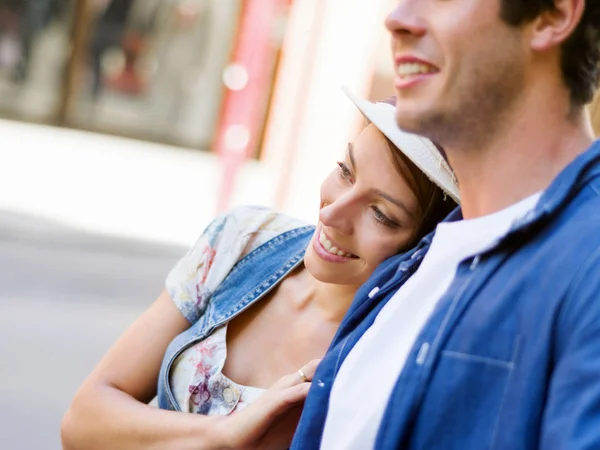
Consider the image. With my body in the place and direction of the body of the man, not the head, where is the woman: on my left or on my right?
on my right

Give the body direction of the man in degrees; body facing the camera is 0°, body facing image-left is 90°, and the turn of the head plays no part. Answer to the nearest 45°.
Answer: approximately 45°

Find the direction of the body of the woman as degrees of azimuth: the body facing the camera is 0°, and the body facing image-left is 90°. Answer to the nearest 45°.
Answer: approximately 0°
